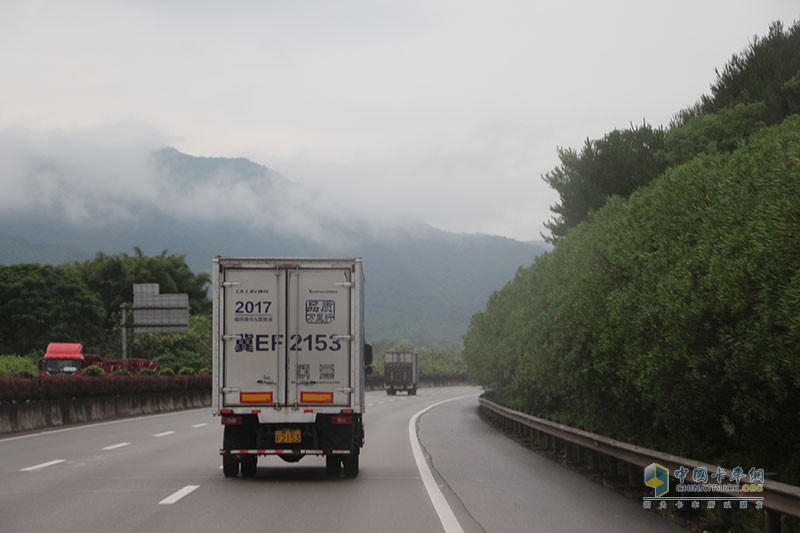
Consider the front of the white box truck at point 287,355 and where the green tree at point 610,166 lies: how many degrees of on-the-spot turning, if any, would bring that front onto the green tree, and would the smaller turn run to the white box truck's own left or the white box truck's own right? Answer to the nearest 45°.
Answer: approximately 45° to the white box truck's own right

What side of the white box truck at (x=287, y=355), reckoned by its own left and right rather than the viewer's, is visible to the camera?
back

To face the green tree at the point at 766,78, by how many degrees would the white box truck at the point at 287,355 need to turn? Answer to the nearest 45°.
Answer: approximately 45° to its right
